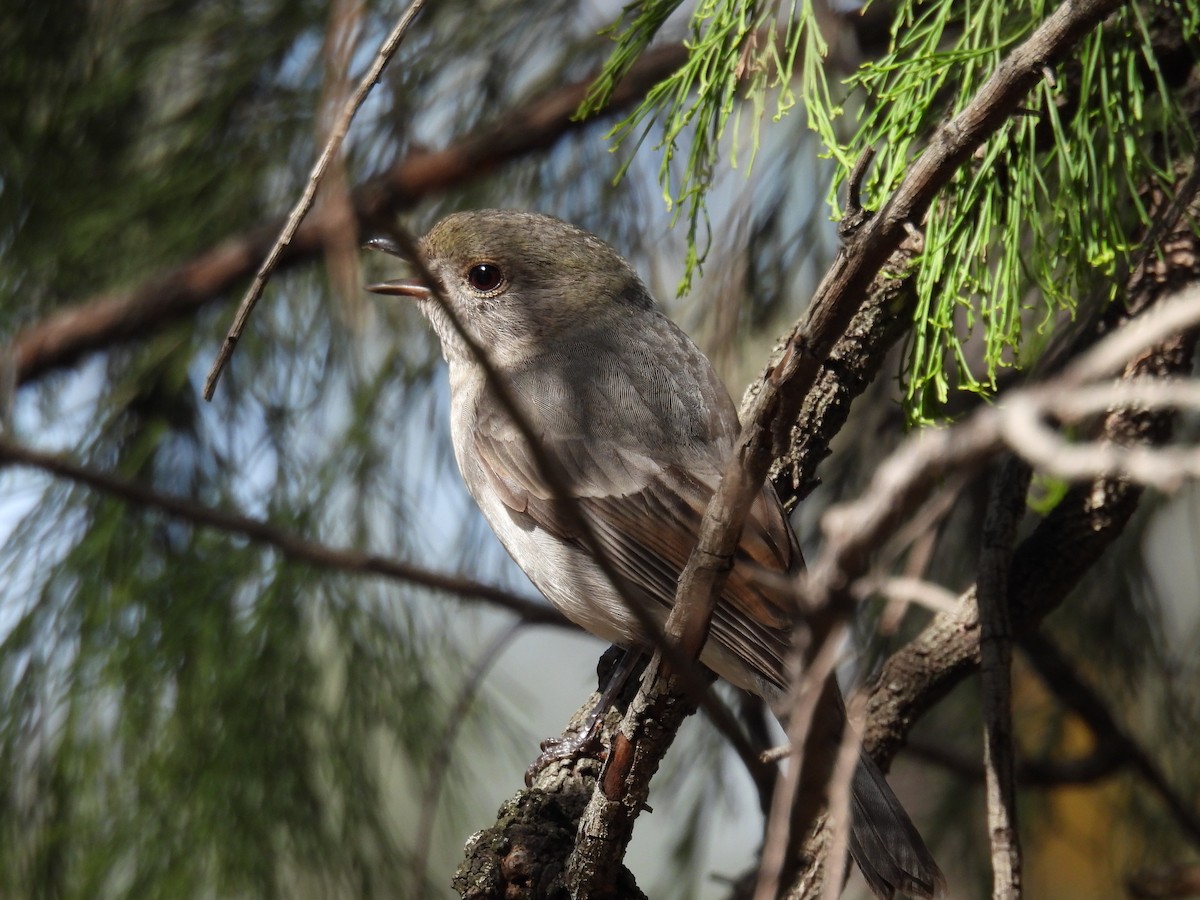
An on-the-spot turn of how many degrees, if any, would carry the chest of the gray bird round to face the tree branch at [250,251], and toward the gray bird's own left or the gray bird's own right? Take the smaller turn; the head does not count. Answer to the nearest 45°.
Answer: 0° — it already faces it

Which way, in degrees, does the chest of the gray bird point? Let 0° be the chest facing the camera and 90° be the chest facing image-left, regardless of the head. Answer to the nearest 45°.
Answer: approximately 90°

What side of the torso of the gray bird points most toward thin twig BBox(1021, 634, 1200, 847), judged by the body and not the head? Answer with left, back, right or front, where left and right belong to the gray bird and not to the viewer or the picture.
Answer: back

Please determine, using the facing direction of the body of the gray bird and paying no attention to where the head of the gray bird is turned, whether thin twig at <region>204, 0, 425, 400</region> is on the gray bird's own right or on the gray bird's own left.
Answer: on the gray bird's own left

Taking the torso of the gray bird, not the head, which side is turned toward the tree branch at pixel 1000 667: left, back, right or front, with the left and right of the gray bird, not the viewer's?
back
